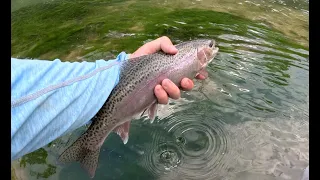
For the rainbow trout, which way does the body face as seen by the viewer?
to the viewer's right
